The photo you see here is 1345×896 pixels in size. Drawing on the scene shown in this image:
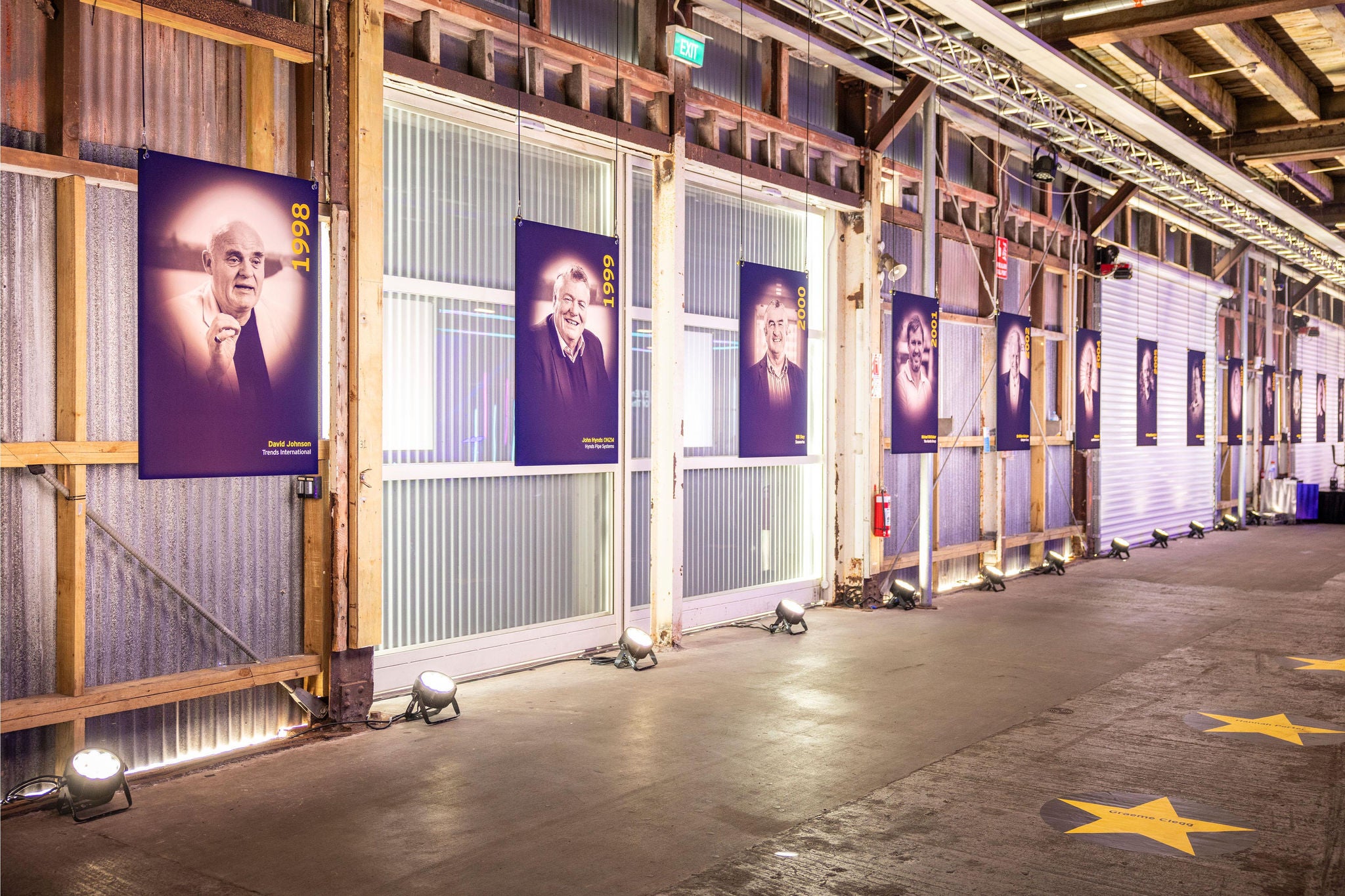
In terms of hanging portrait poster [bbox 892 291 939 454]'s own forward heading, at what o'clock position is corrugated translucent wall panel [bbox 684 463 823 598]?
The corrugated translucent wall panel is roughly at 3 o'clock from the hanging portrait poster.

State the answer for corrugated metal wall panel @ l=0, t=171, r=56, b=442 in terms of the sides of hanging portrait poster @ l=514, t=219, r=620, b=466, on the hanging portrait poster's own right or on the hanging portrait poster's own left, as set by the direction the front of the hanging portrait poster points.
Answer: on the hanging portrait poster's own right

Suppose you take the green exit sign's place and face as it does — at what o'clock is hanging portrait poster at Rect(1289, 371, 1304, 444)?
The hanging portrait poster is roughly at 9 o'clock from the green exit sign.

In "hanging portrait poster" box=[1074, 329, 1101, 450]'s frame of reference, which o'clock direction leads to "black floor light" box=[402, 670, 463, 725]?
The black floor light is roughly at 2 o'clock from the hanging portrait poster.

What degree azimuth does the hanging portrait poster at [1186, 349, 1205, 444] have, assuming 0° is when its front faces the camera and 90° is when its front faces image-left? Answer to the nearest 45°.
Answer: approximately 315°

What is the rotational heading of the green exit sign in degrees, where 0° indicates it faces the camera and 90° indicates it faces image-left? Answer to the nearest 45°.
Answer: approximately 315°

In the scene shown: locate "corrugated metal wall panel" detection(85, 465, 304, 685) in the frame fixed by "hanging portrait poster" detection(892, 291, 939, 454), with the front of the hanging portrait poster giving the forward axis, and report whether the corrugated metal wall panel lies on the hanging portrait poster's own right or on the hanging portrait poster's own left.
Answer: on the hanging portrait poster's own right

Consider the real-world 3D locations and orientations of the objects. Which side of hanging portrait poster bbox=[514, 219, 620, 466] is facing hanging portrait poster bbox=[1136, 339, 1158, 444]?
left

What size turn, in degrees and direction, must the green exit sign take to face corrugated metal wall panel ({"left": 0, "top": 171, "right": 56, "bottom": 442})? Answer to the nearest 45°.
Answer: approximately 90° to its right

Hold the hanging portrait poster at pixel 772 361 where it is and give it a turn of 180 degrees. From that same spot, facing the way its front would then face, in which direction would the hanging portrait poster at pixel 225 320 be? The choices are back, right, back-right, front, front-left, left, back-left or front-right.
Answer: left

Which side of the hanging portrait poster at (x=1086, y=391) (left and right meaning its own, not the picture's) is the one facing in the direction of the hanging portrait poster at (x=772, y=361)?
right

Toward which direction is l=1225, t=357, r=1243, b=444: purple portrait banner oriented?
to the viewer's right
